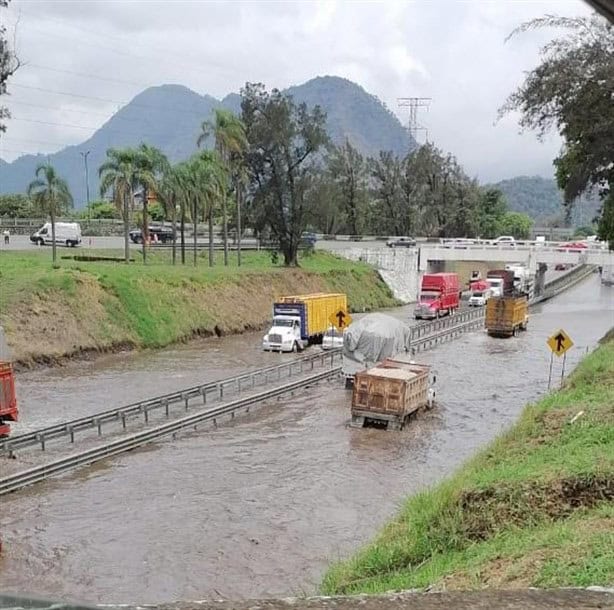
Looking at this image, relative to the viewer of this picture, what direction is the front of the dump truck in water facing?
facing away from the viewer and to the right of the viewer

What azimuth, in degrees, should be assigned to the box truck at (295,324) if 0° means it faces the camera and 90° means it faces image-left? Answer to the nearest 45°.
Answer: approximately 45°

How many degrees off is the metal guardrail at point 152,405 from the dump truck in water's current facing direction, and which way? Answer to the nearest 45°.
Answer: approximately 135° to its left

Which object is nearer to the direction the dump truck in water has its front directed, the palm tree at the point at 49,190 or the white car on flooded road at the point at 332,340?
the white car on flooded road

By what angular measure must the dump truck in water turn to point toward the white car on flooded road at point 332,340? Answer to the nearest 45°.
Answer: approximately 45° to its left

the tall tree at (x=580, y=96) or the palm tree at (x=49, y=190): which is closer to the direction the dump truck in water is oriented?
the tall tree

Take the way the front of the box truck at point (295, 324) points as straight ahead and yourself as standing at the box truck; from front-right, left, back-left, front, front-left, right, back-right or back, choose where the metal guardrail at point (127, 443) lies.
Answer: front-left

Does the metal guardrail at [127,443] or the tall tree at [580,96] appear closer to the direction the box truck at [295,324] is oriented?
the metal guardrail

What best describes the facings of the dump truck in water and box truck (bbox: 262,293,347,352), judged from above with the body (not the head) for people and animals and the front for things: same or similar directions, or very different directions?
very different directions

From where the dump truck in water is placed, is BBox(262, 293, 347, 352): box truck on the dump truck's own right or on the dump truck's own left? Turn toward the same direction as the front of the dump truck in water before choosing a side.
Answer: on the dump truck's own left

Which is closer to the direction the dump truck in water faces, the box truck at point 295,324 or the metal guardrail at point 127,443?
the box truck
